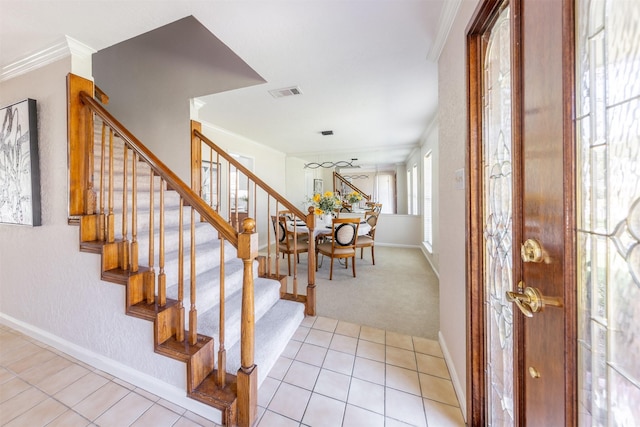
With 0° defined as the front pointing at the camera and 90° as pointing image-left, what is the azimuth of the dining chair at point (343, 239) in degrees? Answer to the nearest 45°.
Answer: approximately 135°

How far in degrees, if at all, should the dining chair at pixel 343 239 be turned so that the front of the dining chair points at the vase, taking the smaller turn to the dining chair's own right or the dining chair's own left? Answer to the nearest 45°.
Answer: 0° — it already faces it

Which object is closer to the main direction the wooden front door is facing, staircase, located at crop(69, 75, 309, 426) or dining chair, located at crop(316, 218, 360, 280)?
the staircase

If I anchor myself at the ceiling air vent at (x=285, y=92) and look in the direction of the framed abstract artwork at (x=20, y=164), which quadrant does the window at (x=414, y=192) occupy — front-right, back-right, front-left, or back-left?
back-right

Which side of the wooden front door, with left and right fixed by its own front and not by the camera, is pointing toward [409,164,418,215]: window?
right

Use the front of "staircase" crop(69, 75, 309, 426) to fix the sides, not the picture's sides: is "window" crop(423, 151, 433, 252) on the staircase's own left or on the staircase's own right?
on the staircase's own left

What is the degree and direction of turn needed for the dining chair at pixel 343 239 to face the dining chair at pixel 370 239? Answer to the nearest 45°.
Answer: approximately 90° to its right

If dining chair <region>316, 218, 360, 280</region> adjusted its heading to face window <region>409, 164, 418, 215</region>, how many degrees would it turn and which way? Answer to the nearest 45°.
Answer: approximately 90° to its right

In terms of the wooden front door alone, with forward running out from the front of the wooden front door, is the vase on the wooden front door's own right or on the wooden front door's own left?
on the wooden front door's own right

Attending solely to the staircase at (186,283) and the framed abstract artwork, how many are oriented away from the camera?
0

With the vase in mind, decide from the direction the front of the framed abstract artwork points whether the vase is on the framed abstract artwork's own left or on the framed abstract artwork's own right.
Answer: on the framed abstract artwork's own left

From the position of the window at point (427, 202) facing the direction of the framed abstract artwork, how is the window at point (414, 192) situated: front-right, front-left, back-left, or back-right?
back-right

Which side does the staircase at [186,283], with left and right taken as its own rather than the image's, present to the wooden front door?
front

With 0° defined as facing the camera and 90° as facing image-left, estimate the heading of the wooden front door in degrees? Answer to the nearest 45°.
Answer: approximately 45°
